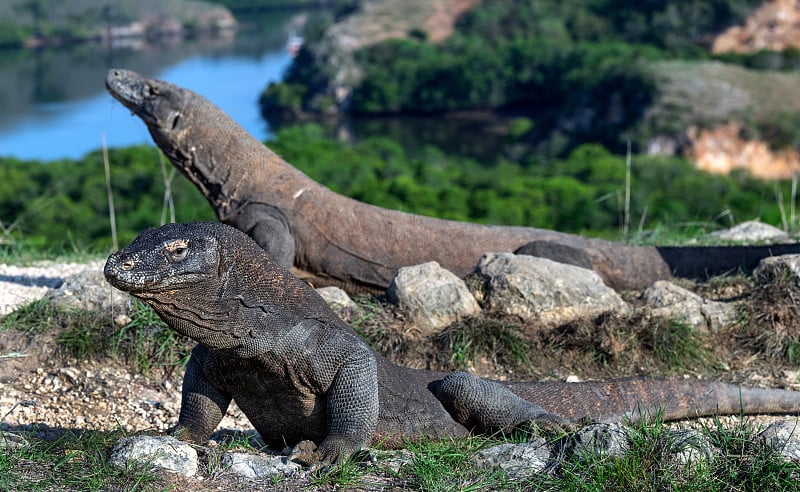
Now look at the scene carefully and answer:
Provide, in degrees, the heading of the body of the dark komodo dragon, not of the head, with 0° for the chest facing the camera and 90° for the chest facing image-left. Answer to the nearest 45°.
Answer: approximately 45°

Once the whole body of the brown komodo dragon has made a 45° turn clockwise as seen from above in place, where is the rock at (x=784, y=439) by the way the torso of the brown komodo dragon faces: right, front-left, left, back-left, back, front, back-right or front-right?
back

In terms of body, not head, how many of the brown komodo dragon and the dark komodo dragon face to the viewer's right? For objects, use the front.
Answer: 0

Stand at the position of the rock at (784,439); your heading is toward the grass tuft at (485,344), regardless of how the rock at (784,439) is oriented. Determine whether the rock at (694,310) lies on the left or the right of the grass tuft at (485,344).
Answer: right

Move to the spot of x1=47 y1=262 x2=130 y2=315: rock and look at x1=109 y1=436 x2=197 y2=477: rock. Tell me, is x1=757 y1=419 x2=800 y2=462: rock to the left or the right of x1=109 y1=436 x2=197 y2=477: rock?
left

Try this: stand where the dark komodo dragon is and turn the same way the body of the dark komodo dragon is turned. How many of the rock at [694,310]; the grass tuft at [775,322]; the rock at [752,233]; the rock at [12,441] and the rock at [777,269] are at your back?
4

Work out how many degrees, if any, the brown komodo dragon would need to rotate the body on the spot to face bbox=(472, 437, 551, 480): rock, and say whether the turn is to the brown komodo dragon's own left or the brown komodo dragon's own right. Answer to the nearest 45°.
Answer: approximately 90° to the brown komodo dragon's own left

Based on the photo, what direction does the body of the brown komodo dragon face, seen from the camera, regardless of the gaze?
to the viewer's left

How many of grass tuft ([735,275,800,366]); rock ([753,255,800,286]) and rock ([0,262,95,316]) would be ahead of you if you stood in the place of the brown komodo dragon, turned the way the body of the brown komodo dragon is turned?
1

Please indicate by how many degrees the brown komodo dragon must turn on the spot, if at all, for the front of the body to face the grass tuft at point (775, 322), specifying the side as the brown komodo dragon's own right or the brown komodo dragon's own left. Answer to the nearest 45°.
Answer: approximately 180°

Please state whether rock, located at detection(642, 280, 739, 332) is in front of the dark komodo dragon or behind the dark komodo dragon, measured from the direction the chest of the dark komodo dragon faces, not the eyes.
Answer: behind

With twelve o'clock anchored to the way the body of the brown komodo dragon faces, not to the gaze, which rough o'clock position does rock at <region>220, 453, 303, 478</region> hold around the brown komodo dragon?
The rock is roughly at 9 o'clock from the brown komodo dragon.

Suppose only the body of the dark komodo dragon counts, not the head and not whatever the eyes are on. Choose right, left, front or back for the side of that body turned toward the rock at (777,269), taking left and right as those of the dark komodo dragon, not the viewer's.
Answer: back

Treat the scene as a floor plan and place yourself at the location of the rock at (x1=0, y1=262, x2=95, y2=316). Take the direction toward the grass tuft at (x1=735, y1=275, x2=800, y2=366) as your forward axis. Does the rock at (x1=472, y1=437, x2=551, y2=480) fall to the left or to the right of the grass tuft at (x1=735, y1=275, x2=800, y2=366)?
right
